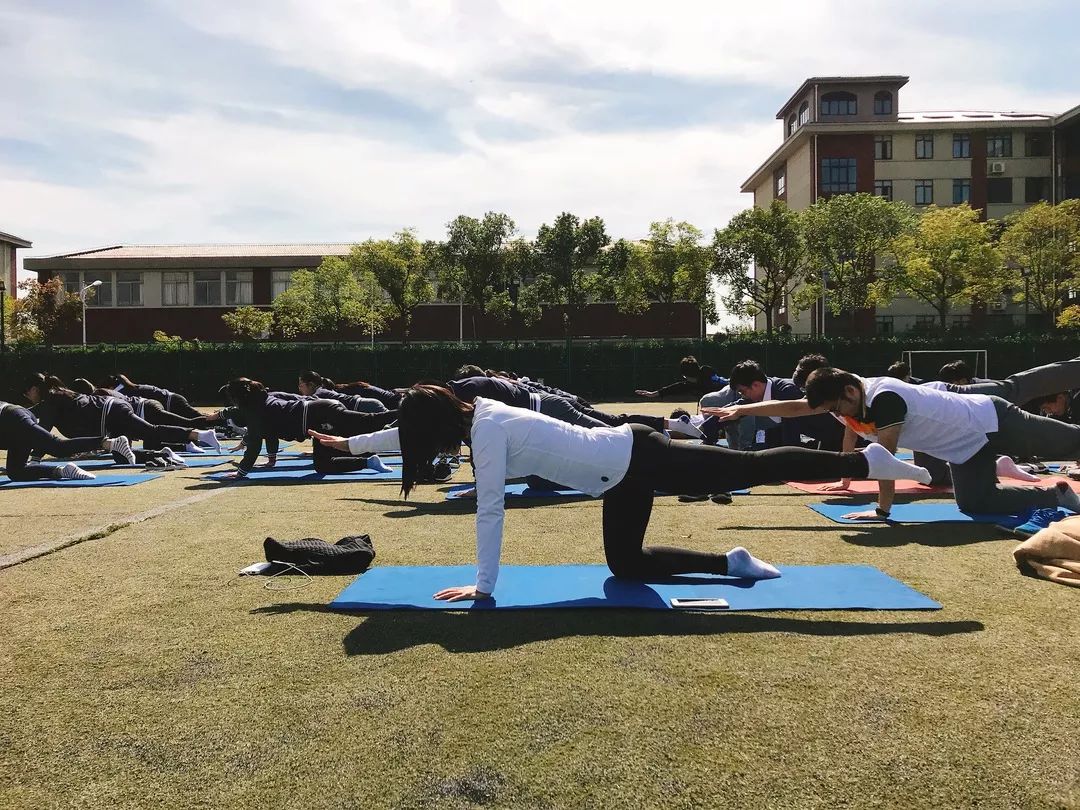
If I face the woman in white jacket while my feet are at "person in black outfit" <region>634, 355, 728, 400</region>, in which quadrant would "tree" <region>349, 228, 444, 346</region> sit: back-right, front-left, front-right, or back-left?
back-right

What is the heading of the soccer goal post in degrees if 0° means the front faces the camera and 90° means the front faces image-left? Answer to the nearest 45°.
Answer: approximately 0°

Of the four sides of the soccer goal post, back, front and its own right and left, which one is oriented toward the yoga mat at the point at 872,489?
front

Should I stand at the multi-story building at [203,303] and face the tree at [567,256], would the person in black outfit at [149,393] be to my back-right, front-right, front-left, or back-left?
front-right

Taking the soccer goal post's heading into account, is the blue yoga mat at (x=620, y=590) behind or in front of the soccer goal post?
in front

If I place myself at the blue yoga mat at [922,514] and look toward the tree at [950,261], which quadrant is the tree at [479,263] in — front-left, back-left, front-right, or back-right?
front-left

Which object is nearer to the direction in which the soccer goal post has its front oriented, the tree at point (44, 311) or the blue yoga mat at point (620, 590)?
the blue yoga mat

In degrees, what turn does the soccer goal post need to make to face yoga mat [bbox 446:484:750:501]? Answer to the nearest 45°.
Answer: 0° — it already faces it

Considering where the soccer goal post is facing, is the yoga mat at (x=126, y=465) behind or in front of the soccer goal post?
in front

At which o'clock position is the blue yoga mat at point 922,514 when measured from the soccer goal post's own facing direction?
The blue yoga mat is roughly at 12 o'clock from the soccer goal post.

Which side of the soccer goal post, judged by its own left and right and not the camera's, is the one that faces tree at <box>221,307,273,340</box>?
right

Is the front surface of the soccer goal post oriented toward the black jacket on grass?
yes

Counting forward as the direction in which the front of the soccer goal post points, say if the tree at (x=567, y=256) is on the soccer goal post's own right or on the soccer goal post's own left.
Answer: on the soccer goal post's own right

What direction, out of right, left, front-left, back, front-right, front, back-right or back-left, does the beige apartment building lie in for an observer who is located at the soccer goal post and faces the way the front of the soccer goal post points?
back
